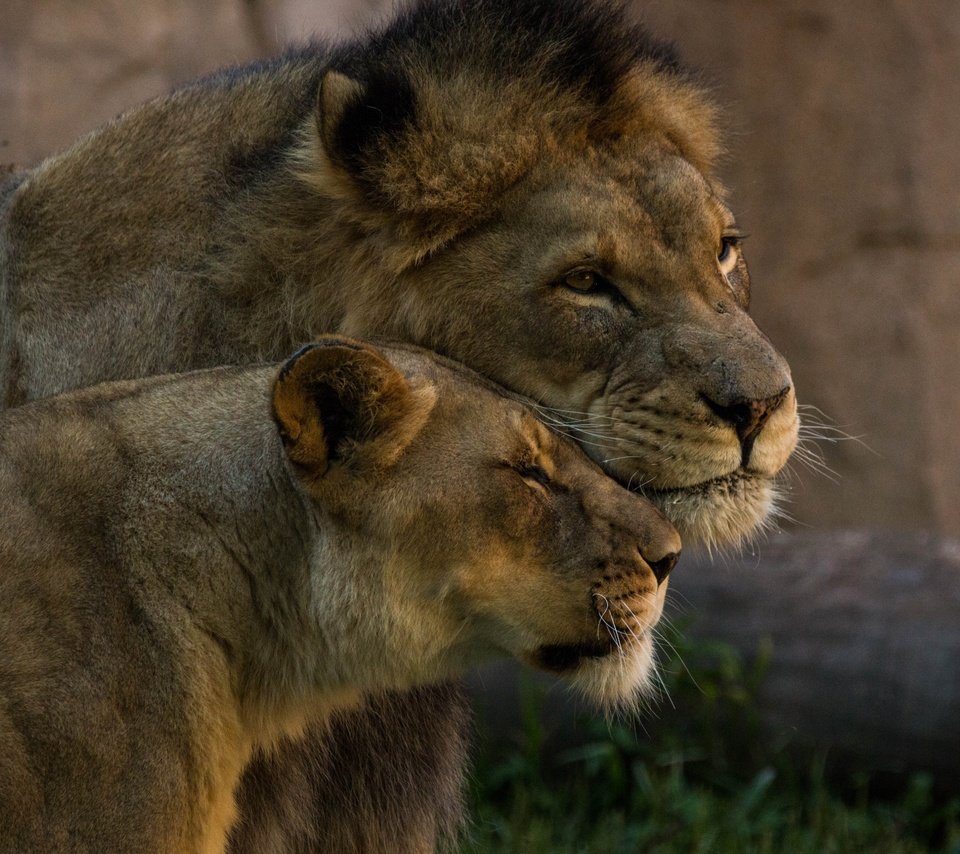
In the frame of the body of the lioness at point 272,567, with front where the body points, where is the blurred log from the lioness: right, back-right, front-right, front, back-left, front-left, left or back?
front-left

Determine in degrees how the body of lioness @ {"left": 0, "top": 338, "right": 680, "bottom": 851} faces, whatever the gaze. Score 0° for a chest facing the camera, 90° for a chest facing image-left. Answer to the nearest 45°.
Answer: approximately 270°
